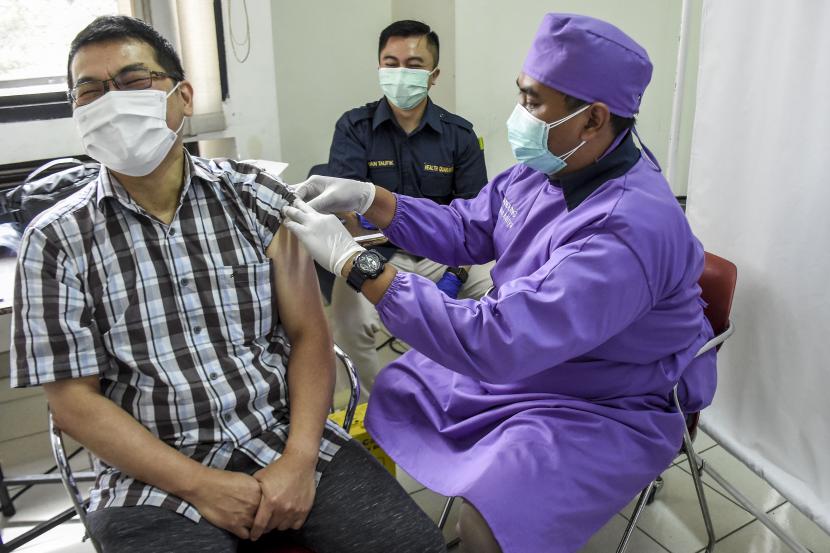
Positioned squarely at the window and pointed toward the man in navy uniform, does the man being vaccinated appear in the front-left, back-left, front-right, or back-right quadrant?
front-right

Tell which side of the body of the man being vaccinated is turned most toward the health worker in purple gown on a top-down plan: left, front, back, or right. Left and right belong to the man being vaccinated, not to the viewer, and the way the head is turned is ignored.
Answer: left

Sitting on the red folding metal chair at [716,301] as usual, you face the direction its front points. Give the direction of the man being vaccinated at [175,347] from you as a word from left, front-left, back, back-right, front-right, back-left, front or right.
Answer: front

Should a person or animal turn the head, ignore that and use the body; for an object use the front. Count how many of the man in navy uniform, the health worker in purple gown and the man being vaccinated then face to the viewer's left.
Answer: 1

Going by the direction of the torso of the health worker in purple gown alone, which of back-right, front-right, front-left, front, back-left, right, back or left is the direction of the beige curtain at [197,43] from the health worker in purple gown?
front-right

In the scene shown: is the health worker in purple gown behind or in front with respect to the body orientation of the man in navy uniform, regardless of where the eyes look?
in front

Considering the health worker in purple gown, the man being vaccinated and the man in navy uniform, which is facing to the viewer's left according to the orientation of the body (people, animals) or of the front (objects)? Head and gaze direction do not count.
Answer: the health worker in purple gown

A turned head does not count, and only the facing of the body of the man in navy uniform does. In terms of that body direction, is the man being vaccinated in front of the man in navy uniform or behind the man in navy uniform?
in front

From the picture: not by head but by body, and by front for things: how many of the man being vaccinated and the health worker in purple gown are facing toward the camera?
1

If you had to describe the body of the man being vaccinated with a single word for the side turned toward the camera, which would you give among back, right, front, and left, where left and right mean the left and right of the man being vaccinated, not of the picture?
front

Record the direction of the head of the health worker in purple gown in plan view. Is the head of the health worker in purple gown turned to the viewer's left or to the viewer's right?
to the viewer's left

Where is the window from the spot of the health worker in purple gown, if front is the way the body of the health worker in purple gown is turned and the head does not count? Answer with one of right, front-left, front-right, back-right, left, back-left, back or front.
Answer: front-right

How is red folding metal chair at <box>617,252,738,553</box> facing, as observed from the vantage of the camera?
facing the viewer and to the left of the viewer

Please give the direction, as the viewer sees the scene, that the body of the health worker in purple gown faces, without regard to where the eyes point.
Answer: to the viewer's left

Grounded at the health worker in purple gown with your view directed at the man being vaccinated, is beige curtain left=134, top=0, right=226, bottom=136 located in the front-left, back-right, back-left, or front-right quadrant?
front-right

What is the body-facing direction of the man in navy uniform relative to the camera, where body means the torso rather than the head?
toward the camera

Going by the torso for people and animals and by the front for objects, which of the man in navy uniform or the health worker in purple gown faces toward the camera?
the man in navy uniform

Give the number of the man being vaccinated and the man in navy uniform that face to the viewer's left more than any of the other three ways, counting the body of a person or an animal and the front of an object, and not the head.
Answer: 0

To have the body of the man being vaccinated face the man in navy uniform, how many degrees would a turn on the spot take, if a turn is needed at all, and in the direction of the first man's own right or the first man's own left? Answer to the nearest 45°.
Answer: approximately 135° to the first man's own left

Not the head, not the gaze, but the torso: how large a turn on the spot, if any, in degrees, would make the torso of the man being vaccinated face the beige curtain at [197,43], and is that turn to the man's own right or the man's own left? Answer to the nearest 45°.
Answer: approximately 180°
